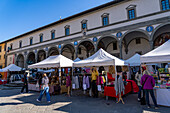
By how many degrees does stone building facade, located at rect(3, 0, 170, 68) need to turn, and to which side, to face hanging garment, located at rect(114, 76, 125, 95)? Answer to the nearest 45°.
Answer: approximately 45° to its left

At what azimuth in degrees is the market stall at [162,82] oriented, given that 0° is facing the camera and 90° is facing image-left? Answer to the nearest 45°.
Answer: approximately 45°

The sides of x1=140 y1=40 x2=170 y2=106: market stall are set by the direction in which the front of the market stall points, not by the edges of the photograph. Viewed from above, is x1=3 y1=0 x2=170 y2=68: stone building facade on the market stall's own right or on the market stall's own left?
on the market stall's own right

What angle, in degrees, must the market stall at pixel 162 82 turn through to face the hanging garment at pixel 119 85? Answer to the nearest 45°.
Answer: approximately 45° to its right

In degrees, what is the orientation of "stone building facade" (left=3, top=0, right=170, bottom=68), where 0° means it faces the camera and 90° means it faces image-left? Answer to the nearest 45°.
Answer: approximately 45°

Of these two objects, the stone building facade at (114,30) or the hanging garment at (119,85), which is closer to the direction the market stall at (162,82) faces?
the hanging garment

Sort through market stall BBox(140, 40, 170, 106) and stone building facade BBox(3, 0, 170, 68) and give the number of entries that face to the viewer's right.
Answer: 0
